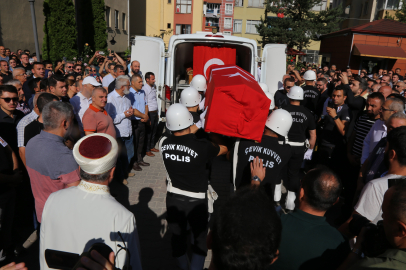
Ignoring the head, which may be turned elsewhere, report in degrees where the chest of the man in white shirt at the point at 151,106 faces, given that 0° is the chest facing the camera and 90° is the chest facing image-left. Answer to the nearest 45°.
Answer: approximately 270°

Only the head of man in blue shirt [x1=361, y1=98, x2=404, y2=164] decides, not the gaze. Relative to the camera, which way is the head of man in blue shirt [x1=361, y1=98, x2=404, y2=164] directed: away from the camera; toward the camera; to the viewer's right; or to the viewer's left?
to the viewer's left

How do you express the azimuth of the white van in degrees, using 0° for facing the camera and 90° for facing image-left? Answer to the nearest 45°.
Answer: approximately 180°

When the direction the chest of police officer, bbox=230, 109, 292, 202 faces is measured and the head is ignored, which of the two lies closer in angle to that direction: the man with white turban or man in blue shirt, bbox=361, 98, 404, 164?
the man in blue shirt

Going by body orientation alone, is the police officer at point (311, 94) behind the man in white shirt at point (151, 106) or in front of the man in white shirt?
in front

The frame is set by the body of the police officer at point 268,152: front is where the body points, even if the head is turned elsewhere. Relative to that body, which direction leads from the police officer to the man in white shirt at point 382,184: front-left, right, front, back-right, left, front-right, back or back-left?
back-right

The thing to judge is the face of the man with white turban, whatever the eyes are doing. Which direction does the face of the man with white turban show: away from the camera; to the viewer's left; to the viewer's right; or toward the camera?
away from the camera

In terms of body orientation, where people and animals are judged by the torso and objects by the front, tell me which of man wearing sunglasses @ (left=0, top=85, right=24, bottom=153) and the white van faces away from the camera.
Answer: the white van

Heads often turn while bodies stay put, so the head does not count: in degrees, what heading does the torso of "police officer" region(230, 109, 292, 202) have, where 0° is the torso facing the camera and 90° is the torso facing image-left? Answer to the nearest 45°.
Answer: approximately 180°
